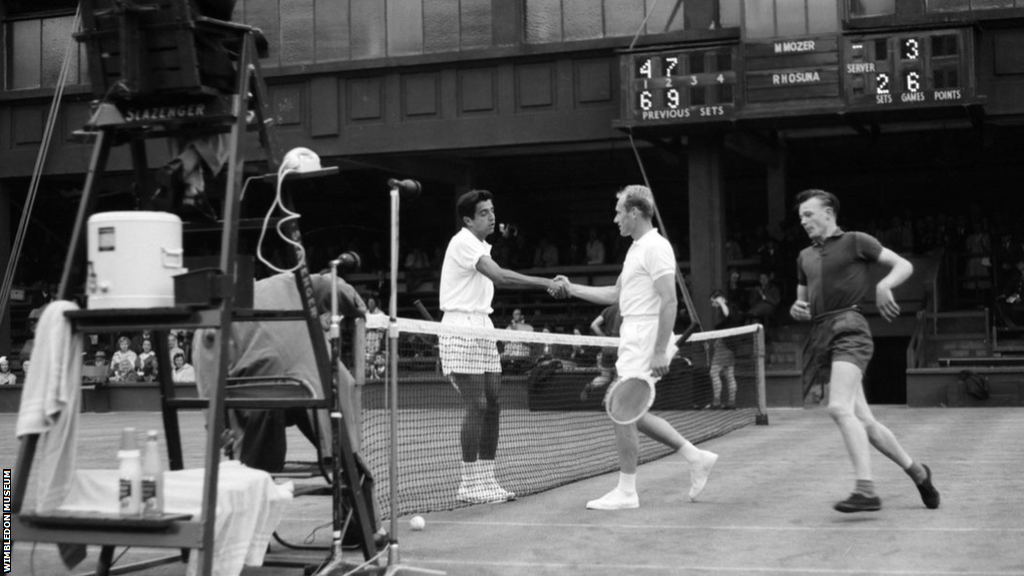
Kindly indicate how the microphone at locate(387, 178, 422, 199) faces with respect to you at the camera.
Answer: facing to the right of the viewer

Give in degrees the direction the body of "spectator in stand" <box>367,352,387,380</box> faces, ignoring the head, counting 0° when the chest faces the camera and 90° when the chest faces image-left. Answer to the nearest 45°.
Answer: approximately 0°

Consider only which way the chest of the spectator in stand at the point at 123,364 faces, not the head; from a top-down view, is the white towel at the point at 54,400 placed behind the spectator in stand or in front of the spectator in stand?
in front

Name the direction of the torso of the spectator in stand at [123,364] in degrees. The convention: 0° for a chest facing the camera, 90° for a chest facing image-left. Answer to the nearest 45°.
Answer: approximately 0°

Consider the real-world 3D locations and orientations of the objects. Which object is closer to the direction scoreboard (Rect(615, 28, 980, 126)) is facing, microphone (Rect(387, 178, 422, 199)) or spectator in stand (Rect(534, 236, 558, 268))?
the microphone

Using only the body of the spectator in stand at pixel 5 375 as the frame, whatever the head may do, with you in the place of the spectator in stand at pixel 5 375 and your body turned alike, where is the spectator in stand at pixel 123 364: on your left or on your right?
on your left

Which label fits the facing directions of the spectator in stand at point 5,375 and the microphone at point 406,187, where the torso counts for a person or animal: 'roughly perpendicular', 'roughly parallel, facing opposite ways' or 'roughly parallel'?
roughly perpendicular

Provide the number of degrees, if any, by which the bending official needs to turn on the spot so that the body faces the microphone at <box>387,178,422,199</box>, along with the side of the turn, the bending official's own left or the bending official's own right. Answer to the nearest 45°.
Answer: approximately 90° to the bending official's own right

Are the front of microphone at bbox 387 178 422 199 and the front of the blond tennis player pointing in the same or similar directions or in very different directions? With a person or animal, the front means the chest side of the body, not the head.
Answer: very different directions

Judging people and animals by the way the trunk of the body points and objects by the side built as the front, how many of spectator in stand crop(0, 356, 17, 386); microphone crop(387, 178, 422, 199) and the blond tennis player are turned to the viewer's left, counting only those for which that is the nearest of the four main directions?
1

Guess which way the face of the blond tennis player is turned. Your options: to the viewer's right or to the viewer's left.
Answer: to the viewer's left

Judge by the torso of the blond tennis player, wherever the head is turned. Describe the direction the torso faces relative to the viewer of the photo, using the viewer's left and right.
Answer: facing to the left of the viewer
